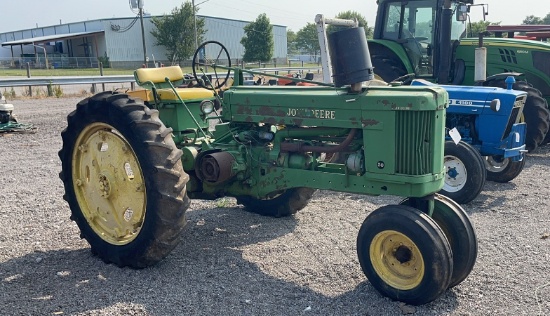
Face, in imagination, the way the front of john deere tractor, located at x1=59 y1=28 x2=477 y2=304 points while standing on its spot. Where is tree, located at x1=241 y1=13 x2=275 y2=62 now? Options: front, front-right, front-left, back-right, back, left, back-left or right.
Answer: back-left

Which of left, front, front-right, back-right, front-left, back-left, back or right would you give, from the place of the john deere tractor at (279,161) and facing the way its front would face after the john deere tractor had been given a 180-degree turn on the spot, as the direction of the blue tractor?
right

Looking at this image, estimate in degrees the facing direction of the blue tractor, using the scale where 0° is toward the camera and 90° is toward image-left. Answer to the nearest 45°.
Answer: approximately 315°

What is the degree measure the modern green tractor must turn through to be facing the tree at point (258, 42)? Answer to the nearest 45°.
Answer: approximately 180°

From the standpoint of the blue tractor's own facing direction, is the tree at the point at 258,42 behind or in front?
behind

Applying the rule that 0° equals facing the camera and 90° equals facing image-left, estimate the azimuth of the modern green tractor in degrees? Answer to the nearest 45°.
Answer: approximately 315°

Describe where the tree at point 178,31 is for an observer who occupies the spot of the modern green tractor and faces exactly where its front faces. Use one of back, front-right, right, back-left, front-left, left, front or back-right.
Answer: back

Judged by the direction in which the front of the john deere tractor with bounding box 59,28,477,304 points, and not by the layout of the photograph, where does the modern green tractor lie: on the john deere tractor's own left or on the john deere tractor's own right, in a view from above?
on the john deere tractor's own left

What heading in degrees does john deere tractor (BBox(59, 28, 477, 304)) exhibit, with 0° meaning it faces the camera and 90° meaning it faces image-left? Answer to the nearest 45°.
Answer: approximately 315°
